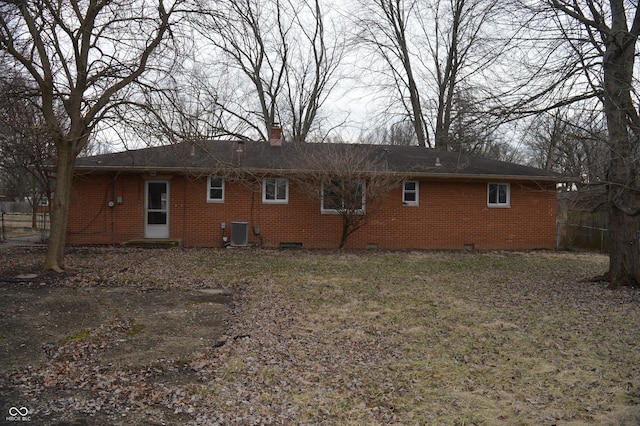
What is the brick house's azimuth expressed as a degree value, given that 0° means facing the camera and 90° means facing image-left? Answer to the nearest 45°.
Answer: approximately 180°

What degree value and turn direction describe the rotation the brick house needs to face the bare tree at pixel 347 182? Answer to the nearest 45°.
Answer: approximately 135° to its right

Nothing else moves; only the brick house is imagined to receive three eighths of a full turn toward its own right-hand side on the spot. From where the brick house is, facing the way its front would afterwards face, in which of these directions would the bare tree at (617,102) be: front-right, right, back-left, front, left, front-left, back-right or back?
front

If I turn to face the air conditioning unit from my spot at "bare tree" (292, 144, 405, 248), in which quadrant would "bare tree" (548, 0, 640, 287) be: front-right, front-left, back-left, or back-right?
back-left
